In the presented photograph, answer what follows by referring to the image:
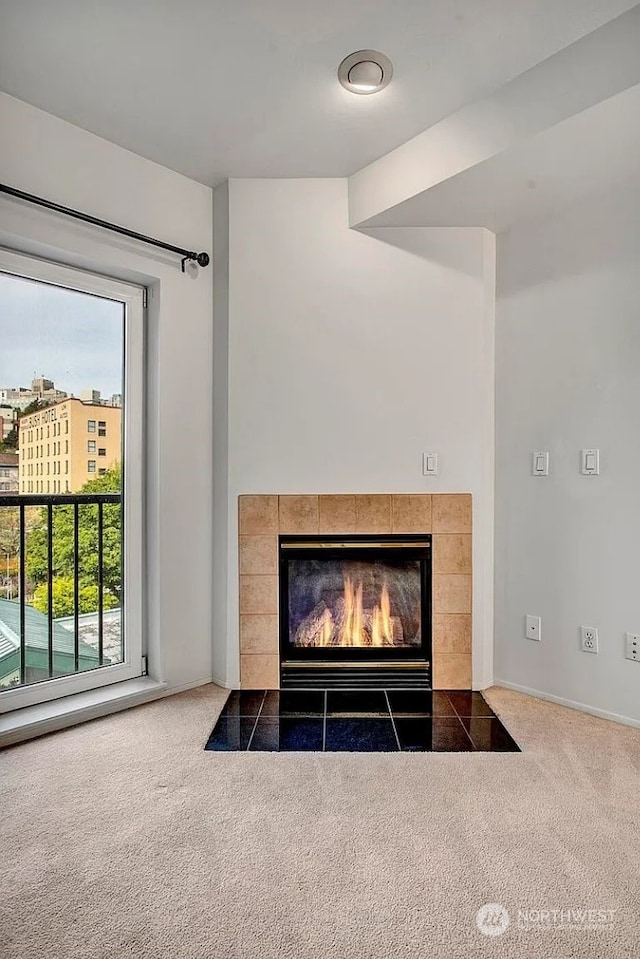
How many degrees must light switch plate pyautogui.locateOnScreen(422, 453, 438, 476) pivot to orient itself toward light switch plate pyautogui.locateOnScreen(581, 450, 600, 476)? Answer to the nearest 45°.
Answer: approximately 90° to its left

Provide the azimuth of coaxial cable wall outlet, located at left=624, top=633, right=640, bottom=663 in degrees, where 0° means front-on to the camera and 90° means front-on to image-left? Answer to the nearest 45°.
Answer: approximately 45°

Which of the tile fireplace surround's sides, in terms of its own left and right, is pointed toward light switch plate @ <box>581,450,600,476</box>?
left

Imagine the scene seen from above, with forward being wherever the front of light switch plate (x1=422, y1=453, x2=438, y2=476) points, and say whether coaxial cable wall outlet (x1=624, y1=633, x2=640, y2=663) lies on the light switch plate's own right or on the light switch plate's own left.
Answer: on the light switch plate's own left

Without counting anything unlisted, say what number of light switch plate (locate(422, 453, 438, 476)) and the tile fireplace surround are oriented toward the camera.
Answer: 2

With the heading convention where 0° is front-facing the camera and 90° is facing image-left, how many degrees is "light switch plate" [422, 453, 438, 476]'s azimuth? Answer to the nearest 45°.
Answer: approximately 0°

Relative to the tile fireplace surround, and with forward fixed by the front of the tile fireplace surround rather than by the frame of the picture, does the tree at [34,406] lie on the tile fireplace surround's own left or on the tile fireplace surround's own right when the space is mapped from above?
on the tile fireplace surround's own right
